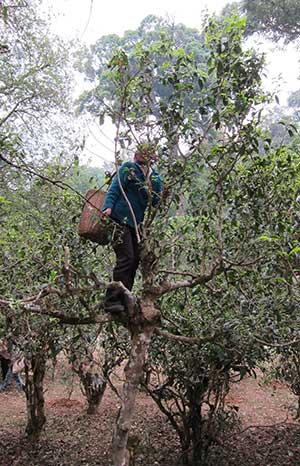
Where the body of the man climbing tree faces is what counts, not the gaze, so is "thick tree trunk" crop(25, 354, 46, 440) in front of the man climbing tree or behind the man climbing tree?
behind

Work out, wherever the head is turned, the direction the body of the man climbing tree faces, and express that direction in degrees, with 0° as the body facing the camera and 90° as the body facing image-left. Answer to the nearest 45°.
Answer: approximately 315°
